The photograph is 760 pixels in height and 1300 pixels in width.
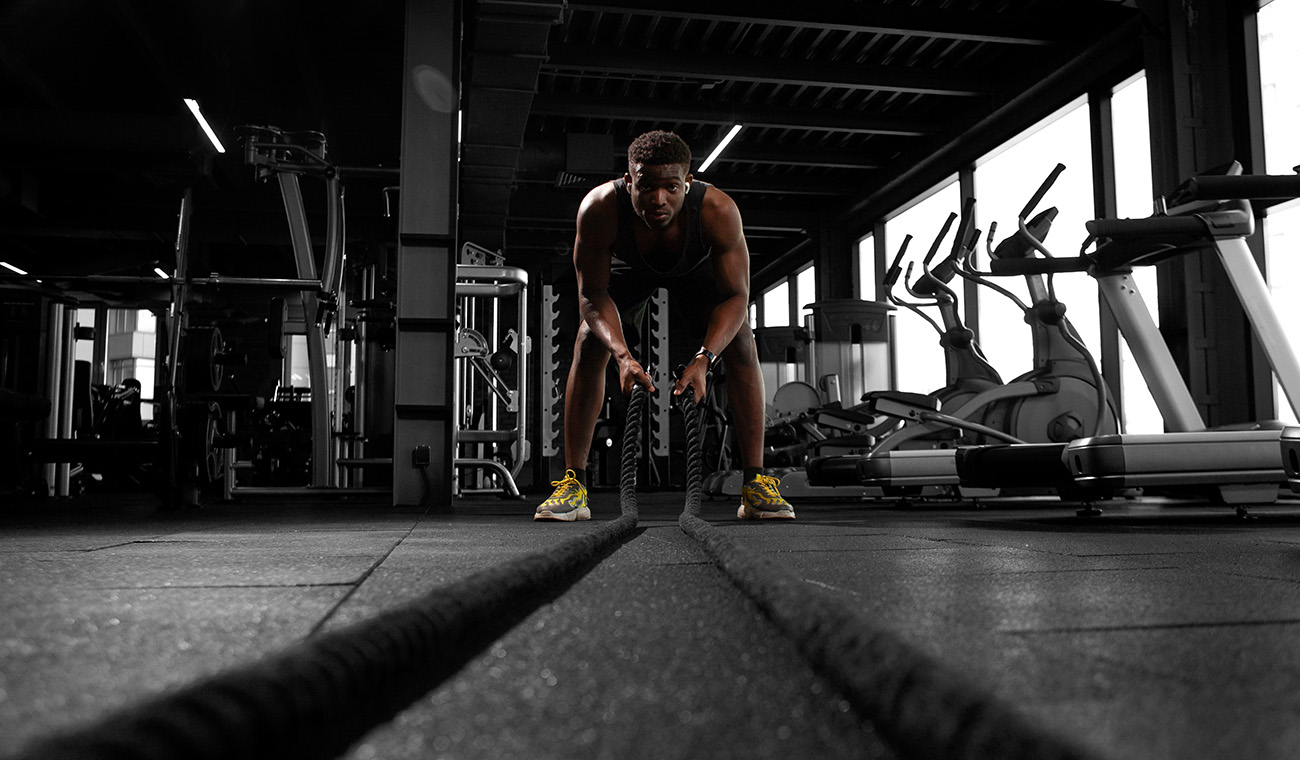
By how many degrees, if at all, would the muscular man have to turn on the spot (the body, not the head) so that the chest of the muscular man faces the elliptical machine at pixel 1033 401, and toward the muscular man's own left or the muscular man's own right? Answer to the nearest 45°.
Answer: approximately 135° to the muscular man's own left

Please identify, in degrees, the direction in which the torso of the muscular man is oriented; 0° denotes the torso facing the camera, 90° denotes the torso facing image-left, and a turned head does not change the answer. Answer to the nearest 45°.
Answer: approximately 0°

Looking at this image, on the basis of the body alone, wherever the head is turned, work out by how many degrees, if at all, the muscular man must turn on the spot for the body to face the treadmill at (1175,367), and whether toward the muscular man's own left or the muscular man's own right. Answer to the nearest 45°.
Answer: approximately 90° to the muscular man's own left

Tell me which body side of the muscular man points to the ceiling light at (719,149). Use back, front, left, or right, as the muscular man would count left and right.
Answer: back

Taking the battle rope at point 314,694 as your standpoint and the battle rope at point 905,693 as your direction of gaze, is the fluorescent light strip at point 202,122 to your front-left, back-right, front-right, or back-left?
back-left

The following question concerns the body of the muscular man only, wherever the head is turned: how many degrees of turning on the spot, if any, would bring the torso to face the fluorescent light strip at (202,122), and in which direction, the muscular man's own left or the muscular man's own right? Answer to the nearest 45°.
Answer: approximately 135° to the muscular man's own right
